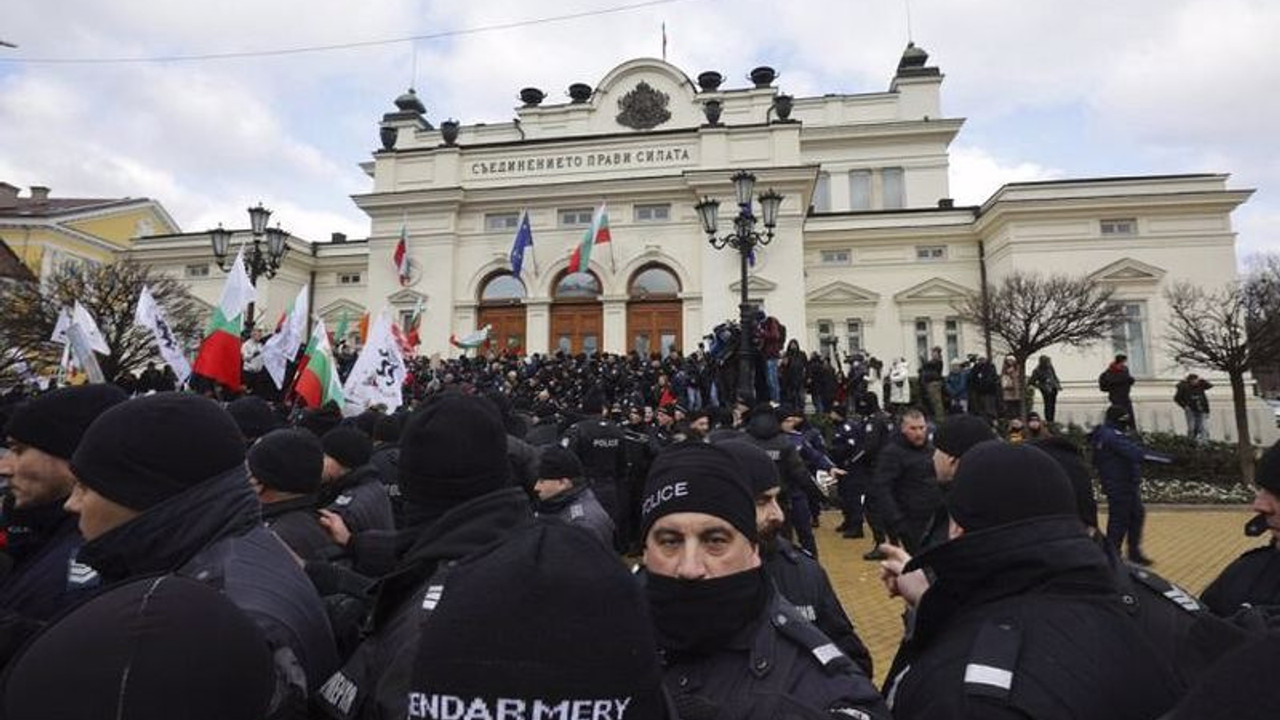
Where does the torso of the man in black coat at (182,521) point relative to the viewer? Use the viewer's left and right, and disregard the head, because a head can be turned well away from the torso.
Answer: facing to the left of the viewer

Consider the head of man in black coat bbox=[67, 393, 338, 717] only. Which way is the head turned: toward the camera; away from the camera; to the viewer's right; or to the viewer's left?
to the viewer's left

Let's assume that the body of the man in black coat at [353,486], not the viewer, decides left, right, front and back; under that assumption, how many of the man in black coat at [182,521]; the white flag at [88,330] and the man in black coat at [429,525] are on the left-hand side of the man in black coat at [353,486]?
2

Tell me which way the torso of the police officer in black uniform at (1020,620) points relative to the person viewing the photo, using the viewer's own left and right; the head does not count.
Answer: facing away from the viewer and to the left of the viewer

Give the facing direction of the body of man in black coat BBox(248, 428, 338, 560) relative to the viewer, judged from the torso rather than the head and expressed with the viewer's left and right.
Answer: facing away from the viewer and to the left of the viewer

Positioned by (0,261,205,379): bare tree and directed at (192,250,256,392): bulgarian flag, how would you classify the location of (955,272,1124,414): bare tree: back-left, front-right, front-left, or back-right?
front-left

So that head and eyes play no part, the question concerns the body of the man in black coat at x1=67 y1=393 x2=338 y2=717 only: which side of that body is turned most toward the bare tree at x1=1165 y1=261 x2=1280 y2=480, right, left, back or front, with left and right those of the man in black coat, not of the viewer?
right

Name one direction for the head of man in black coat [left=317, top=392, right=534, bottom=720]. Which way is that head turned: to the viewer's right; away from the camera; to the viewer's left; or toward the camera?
away from the camera
